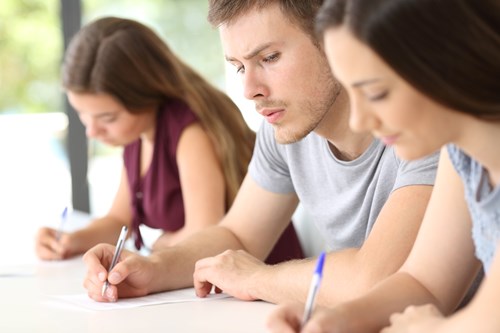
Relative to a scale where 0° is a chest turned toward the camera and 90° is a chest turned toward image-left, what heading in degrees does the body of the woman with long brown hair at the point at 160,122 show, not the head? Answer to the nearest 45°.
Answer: approximately 45°

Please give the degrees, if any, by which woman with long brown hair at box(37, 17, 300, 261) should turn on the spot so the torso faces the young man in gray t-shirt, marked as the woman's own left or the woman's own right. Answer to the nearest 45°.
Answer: approximately 45° to the woman's own left

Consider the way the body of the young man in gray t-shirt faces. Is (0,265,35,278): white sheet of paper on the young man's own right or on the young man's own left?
on the young man's own right

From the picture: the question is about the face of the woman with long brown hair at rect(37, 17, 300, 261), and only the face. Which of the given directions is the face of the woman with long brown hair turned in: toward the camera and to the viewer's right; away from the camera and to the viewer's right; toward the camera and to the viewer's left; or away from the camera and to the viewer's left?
toward the camera and to the viewer's left

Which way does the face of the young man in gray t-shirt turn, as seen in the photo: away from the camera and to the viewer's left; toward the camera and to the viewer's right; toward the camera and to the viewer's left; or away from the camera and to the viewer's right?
toward the camera and to the viewer's left

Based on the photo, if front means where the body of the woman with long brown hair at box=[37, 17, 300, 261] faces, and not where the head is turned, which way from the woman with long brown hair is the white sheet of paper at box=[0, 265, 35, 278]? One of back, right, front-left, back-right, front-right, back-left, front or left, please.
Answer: front

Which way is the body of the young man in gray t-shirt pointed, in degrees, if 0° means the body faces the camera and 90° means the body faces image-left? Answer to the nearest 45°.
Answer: approximately 45°

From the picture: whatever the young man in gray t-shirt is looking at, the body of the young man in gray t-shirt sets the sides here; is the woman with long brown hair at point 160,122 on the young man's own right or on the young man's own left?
on the young man's own right

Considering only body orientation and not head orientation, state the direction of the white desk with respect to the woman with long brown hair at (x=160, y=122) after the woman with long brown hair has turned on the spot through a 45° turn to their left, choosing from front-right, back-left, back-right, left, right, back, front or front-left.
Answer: front

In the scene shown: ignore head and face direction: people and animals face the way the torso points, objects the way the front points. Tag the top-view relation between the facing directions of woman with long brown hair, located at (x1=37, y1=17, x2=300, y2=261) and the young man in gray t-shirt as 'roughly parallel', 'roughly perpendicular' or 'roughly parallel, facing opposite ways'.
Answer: roughly parallel

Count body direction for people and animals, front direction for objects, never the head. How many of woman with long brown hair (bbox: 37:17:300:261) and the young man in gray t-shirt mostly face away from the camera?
0
